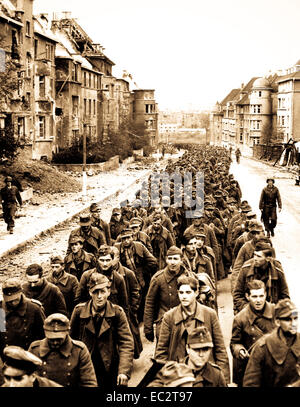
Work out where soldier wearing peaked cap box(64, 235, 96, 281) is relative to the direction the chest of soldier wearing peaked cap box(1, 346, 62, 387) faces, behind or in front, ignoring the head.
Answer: behind

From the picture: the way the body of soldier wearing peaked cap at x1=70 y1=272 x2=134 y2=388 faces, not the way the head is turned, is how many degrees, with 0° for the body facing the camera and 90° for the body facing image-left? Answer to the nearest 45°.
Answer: approximately 0°

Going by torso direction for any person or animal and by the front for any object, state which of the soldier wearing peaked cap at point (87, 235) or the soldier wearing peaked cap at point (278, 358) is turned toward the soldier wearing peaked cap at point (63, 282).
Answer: the soldier wearing peaked cap at point (87, 235)

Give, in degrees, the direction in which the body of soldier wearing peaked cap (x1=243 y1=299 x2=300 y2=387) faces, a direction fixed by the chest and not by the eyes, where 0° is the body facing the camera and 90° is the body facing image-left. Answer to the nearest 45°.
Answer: approximately 315°

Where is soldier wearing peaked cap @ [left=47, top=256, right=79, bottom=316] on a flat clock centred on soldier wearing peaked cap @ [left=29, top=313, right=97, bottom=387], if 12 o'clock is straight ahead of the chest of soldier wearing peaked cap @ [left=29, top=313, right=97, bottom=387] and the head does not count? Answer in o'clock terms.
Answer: soldier wearing peaked cap @ [left=47, top=256, right=79, bottom=316] is roughly at 6 o'clock from soldier wearing peaked cap @ [left=29, top=313, right=97, bottom=387].

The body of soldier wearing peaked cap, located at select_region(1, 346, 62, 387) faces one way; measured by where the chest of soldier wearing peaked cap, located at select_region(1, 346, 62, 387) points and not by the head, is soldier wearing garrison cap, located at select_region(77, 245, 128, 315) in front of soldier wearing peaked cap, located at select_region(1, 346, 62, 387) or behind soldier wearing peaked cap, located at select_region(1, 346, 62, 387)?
behind

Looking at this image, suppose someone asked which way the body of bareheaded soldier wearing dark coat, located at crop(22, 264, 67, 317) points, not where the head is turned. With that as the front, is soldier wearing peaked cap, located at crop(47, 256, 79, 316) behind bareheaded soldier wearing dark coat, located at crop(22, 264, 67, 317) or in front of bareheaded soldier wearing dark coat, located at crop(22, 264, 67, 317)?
behind
